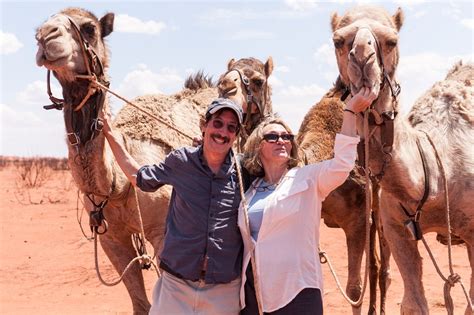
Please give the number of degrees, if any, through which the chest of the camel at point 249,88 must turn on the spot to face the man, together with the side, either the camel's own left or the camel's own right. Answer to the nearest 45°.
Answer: approximately 45° to the camel's own left

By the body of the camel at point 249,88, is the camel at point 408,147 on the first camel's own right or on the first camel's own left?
on the first camel's own left

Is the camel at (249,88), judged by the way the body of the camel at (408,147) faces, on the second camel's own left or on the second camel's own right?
on the second camel's own right

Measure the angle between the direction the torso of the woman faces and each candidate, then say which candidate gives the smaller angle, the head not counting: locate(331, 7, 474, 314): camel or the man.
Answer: the man

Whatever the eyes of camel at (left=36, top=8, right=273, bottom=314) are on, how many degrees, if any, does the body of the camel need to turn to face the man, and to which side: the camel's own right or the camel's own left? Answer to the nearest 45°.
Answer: approximately 90° to the camel's own left

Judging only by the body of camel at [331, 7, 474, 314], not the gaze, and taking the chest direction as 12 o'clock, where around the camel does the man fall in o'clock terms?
The man is roughly at 12 o'clock from the camel.

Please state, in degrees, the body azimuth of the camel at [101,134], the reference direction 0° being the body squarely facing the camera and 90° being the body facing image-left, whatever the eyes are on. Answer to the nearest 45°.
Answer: approximately 45°

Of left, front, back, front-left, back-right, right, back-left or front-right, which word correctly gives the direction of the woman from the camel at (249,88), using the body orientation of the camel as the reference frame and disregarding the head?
front-left

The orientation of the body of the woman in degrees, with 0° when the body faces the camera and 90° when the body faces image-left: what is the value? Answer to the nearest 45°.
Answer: approximately 45°
